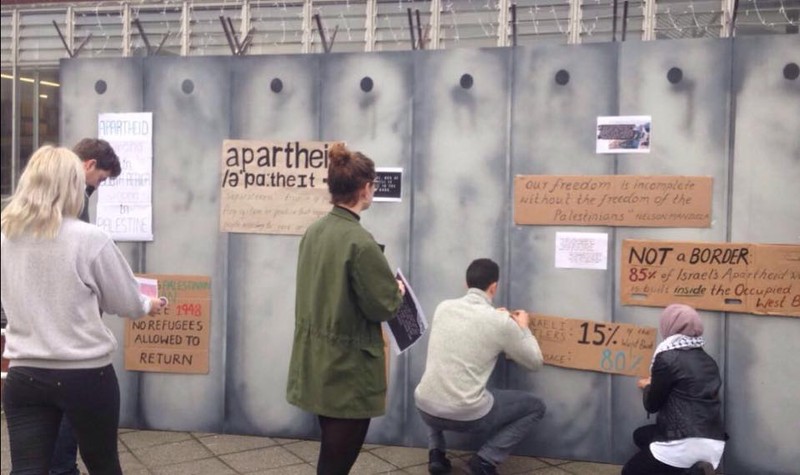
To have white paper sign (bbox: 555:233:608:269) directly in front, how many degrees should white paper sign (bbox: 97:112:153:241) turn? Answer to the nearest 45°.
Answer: approximately 45° to its left

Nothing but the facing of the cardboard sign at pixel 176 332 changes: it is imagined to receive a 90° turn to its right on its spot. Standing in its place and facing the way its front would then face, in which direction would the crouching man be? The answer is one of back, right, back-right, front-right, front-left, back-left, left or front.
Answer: back-left

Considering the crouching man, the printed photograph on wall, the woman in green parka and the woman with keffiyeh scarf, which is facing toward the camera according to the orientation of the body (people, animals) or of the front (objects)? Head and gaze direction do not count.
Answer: the printed photograph on wall

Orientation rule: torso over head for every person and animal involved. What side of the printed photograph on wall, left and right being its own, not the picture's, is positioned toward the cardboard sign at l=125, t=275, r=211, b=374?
right

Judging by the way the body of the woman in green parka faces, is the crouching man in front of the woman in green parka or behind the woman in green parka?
in front

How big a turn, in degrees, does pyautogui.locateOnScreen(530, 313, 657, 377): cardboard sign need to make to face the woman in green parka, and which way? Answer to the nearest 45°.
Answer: approximately 45° to its right

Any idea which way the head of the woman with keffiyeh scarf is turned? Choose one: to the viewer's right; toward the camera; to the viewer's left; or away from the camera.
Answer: away from the camera

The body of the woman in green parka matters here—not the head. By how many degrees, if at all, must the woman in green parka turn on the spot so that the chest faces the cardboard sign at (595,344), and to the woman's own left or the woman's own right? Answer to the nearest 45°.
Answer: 0° — they already face it

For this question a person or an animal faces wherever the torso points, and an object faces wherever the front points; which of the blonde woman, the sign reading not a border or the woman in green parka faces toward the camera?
the sign reading not a border

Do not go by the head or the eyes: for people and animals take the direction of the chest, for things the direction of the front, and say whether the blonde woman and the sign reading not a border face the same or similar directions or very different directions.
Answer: very different directions

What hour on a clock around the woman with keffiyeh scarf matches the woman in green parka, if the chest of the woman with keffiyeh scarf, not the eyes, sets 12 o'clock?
The woman in green parka is roughly at 9 o'clock from the woman with keffiyeh scarf.

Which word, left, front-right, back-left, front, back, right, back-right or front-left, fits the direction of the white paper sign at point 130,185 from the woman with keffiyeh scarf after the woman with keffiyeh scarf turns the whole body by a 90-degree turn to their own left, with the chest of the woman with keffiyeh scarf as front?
front-right

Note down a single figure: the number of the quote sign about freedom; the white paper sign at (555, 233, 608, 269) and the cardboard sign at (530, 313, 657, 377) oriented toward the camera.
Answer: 3
